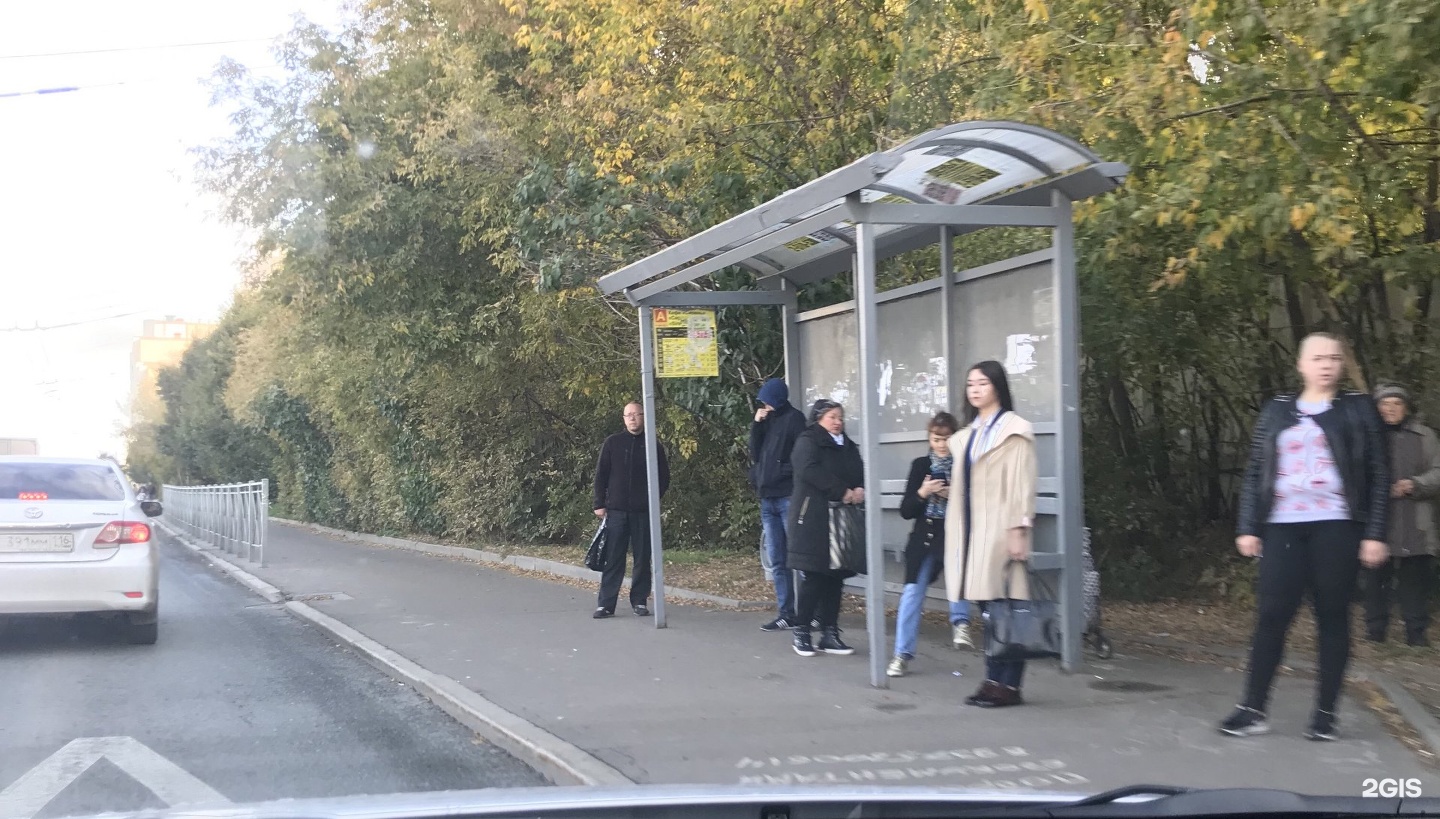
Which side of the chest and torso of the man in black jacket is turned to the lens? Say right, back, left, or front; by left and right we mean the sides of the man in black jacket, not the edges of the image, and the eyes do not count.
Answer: front

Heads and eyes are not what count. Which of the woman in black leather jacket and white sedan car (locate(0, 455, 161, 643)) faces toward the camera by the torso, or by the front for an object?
the woman in black leather jacket

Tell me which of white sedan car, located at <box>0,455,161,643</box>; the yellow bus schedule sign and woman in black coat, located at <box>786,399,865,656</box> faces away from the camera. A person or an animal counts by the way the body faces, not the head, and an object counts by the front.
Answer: the white sedan car

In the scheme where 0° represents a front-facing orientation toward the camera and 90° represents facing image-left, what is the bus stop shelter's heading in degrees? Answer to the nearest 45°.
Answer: approximately 45°

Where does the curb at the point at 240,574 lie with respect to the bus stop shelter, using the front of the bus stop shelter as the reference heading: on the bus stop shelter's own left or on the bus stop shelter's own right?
on the bus stop shelter's own right

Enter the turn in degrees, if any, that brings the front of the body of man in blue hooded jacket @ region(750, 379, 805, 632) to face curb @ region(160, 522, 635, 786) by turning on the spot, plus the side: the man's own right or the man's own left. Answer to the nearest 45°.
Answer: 0° — they already face it

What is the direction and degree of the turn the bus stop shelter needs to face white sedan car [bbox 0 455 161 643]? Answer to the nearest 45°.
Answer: approximately 45° to its right

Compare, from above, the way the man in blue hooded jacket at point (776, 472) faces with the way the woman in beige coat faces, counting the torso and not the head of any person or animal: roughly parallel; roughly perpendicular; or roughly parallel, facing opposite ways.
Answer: roughly parallel

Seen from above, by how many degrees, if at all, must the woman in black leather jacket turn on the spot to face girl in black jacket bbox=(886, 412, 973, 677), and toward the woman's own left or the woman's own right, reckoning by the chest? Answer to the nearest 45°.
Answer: approximately 135° to the woman's own right

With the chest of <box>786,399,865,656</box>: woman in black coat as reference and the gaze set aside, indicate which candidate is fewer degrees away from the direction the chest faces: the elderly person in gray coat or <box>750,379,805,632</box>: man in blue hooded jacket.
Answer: the elderly person in gray coat

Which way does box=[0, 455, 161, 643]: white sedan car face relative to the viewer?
away from the camera

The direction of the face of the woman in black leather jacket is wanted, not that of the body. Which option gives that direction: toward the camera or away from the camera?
toward the camera

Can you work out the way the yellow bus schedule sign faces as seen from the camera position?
facing the viewer

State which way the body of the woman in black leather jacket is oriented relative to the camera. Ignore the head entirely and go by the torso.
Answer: toward the camera

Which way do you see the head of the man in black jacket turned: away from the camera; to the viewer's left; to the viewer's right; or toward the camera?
toward the camera

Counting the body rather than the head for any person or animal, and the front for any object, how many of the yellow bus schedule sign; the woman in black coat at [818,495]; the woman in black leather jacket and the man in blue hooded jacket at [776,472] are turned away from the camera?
0
